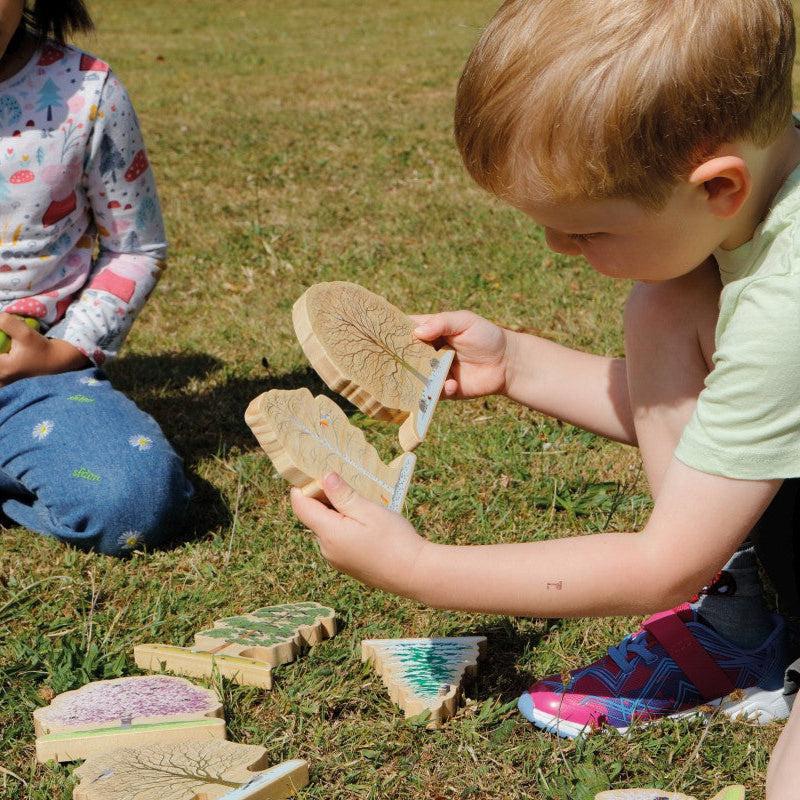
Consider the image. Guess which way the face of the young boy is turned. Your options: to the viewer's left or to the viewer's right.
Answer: to the viewer's left

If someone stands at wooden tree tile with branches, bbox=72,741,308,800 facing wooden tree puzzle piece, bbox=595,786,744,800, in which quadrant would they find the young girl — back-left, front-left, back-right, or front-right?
back-left

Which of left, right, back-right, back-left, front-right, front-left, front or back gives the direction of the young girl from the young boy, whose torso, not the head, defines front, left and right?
front-right

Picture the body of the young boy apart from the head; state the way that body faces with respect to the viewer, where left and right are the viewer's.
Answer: facing to the left of the viewer
